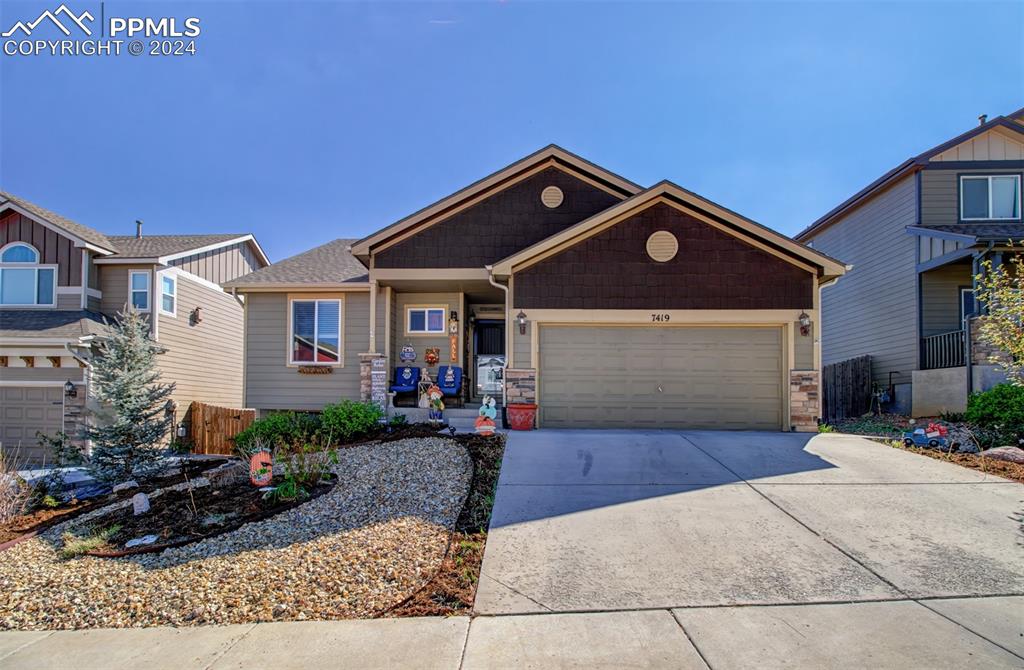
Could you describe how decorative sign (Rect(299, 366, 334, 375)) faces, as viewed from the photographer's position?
facing the viewer

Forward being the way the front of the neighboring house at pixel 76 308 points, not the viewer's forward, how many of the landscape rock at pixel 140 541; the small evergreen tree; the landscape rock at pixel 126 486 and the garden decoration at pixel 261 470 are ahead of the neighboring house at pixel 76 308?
4

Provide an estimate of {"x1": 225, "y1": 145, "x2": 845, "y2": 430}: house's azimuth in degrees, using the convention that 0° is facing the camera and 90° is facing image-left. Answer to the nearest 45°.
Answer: approximately 0°

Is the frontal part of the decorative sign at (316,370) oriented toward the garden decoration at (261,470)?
yes

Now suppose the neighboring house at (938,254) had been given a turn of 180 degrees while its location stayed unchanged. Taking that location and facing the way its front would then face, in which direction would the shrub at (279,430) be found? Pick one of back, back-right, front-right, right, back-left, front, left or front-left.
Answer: back-left

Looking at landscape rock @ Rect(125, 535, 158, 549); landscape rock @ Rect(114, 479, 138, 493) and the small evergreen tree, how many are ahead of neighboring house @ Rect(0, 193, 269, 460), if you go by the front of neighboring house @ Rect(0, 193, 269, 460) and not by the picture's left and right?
3

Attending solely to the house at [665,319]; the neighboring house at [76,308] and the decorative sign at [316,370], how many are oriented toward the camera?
3

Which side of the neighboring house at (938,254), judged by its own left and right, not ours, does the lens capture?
front

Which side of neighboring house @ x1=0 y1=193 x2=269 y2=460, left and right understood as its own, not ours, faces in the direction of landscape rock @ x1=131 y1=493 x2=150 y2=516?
front
